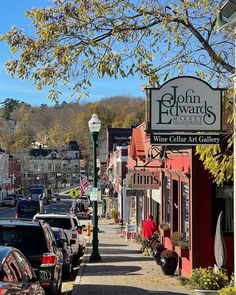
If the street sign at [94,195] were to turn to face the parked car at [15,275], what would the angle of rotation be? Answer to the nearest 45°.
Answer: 0° — it already faces it

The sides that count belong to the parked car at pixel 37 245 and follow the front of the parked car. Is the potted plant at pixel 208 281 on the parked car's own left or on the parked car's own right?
on the parked car's own right

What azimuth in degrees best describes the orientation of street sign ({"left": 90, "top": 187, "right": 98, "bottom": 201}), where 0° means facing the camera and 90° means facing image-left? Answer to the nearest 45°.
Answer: approximately 0°

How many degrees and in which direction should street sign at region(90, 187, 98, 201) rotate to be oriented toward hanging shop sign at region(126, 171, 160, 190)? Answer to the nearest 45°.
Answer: approximately 90° to its left

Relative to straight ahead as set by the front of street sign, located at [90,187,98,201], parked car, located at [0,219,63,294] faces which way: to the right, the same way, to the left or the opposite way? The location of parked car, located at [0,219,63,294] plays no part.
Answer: the opposite way

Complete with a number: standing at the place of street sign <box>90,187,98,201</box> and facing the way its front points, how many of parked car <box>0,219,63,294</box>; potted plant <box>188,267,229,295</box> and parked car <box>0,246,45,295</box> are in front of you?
3

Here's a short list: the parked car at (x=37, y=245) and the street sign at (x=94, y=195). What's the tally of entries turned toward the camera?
1

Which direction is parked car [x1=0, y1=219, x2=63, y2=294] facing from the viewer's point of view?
away from the camera

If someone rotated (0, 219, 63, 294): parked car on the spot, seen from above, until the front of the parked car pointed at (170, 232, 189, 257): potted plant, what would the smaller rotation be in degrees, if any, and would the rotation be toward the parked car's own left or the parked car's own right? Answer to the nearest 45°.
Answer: approximately 45° to the parked car's own right

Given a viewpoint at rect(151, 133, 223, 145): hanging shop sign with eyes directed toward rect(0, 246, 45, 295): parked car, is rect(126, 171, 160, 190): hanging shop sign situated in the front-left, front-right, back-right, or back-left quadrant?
back-right
